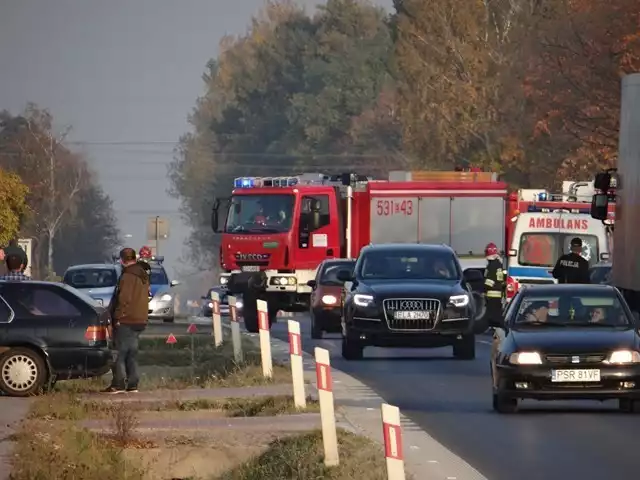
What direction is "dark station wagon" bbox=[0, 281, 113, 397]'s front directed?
to the viewer's left

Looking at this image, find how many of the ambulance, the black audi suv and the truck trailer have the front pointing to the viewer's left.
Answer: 0

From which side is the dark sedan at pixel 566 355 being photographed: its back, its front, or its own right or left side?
front

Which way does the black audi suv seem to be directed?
toward the camera

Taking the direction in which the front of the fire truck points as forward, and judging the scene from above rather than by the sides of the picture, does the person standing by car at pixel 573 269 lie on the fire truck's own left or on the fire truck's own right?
on the fire truck's own left

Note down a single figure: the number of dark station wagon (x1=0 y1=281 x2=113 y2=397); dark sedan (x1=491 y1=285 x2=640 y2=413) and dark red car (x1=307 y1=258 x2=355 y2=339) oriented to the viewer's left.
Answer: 1

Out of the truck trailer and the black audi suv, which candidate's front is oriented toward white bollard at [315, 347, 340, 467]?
the black audi suv

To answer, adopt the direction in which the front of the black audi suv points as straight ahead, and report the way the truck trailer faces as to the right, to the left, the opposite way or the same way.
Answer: the opposite way

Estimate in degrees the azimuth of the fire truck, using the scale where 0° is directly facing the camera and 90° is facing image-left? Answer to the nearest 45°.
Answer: approximately 45°

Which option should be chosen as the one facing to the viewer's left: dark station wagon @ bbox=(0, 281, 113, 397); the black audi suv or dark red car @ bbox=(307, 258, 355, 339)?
dark station wagon @ bbox=(0, 281, 113, 397)

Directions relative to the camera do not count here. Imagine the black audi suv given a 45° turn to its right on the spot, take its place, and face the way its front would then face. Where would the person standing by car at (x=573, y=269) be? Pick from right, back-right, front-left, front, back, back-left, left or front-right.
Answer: back-left
